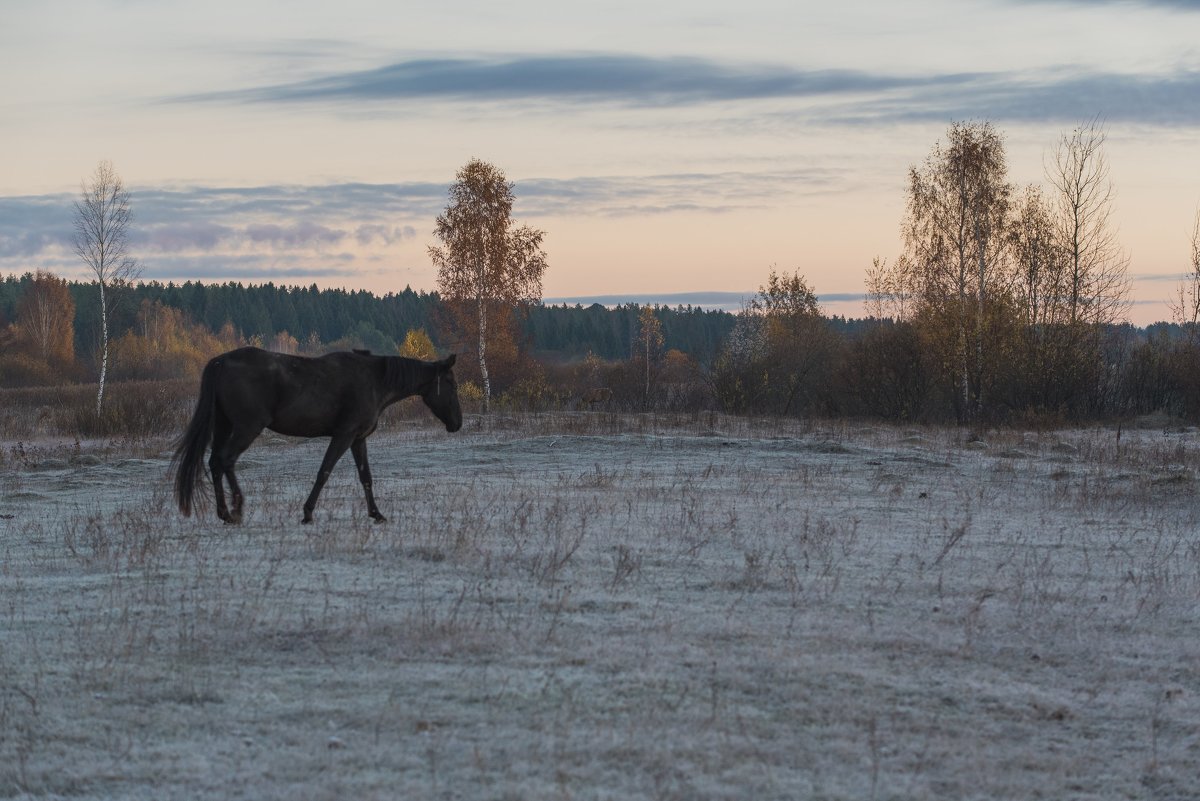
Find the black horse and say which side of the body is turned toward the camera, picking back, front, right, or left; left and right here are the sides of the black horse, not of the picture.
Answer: right

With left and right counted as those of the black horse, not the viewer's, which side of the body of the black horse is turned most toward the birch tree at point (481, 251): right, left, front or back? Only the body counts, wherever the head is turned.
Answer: left

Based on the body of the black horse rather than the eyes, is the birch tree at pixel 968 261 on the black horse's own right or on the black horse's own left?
on the black horse's own left
